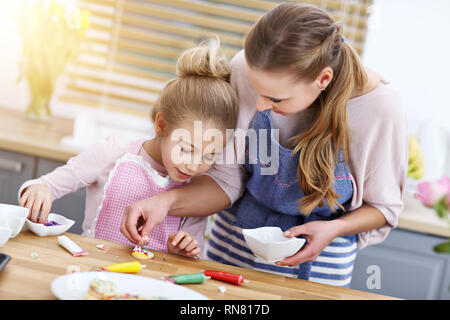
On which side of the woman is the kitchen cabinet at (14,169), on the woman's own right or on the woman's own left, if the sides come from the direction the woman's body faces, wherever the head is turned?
on the woman's own right

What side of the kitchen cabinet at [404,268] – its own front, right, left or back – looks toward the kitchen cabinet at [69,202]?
right

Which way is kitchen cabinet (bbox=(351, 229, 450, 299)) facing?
toward the camera

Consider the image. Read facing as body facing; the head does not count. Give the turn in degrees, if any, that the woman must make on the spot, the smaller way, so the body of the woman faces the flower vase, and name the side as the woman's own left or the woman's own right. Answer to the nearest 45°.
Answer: approximately 90° to the woman's own right

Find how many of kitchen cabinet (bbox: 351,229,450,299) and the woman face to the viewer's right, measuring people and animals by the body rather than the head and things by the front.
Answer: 0

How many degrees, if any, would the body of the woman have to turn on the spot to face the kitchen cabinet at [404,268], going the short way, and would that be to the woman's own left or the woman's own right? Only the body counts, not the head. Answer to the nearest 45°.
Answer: approximately 180°

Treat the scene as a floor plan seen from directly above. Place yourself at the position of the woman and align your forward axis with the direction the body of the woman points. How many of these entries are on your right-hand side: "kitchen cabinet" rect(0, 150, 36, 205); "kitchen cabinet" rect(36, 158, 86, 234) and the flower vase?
3

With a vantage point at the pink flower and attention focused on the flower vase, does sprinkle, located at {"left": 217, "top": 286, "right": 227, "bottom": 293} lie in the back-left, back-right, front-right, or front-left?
front-left

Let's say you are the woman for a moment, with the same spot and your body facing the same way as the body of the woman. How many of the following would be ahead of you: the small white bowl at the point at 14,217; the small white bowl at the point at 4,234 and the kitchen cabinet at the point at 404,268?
2

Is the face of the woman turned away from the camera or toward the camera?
toward the camera

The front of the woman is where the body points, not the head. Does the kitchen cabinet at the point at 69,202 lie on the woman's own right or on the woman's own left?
on the woman's own right

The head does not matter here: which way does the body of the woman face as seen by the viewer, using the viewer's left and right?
facing the viewer and to the left of the viewer

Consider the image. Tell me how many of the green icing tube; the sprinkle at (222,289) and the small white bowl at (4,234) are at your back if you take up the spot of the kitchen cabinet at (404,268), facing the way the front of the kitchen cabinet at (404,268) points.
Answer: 0

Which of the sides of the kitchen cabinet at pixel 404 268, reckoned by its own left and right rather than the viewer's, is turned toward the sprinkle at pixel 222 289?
front
